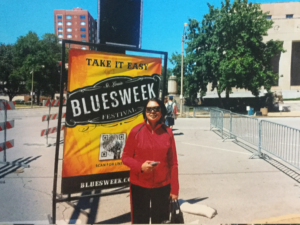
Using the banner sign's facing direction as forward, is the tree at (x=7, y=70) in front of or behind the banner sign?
behind

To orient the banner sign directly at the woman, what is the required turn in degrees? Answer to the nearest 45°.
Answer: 0° — it already faces them

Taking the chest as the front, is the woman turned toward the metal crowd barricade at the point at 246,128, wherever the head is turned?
no

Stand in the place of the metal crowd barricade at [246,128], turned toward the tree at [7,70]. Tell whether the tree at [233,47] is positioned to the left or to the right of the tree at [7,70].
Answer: right

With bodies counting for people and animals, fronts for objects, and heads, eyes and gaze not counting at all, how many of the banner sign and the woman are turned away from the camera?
0

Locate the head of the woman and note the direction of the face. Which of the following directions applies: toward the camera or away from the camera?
toward the camera

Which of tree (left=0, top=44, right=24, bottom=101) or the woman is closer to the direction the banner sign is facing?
the woman

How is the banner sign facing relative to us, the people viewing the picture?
facing the viewer and to the right of the viewer

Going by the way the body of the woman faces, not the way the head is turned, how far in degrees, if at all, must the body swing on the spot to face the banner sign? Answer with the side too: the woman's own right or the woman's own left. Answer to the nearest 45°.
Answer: approximately 135° to the woman's own right

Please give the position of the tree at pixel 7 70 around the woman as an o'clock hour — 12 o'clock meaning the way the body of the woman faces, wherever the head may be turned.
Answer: The tree is roughly at 5 o'clock from the woman.

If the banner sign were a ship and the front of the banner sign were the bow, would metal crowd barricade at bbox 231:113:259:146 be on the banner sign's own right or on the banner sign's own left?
on the banner sign's own left

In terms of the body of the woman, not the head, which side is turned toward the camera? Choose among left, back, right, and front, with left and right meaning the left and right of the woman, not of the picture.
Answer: front

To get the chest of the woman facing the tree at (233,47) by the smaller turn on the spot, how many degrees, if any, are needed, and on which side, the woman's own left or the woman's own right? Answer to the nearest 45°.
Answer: approximately 180°
